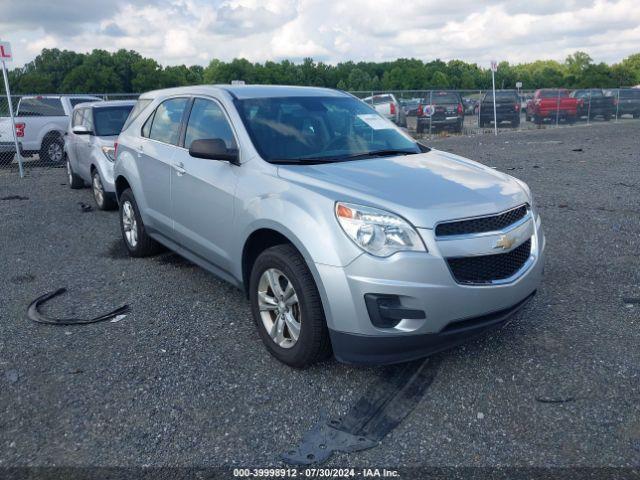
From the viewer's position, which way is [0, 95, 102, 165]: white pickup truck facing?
facing away from the viewer and to the right of the viewer

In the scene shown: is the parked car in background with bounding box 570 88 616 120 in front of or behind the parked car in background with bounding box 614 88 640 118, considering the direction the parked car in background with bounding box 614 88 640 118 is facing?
behind

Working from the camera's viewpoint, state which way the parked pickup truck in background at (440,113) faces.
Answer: facing away from the viewer

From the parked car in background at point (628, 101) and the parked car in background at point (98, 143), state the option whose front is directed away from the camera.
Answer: the parked car in background at point (628, 101)

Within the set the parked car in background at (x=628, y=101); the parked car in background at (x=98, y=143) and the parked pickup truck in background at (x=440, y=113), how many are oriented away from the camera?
2

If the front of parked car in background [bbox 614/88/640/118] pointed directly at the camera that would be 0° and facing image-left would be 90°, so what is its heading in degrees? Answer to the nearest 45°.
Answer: approximately 180°

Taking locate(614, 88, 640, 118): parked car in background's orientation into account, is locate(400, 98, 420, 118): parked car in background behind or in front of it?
behind

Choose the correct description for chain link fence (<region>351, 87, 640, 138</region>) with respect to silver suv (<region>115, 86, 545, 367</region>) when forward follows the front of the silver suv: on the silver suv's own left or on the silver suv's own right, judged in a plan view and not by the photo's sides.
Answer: on the silver suv's own left

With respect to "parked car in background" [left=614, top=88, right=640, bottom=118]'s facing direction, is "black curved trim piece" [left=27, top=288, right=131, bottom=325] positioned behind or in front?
behind
